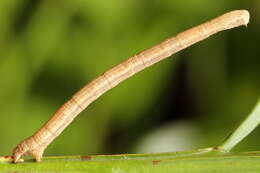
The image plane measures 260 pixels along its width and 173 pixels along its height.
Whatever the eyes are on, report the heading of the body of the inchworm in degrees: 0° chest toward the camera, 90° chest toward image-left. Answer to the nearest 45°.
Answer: approximately 270°
